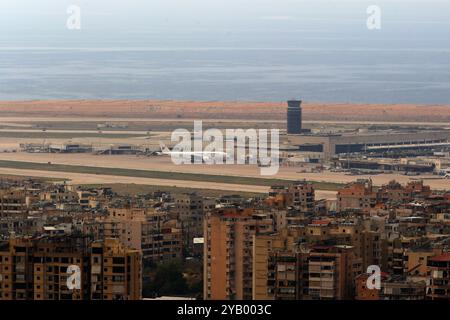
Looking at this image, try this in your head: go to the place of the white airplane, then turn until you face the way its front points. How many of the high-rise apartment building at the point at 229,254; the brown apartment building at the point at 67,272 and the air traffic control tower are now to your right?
2

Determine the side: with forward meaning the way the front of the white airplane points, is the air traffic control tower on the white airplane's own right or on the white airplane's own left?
on the white airplane's own left

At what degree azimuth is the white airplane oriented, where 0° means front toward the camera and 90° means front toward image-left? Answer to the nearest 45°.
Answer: approximately 270°

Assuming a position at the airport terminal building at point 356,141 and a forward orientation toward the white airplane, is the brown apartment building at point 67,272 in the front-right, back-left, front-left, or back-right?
front-left

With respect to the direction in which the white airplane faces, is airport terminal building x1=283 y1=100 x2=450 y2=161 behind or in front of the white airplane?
in front

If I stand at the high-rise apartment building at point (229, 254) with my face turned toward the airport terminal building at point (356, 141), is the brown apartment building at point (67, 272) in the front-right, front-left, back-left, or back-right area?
back-left

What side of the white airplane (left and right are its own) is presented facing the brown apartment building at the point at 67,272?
right

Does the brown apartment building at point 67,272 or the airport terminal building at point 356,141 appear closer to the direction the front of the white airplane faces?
the airport terminal building

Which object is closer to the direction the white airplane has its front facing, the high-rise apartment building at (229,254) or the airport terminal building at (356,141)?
the airport terminal building

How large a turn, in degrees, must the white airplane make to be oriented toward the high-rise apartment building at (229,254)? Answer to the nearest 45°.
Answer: approximately 90° to its right
